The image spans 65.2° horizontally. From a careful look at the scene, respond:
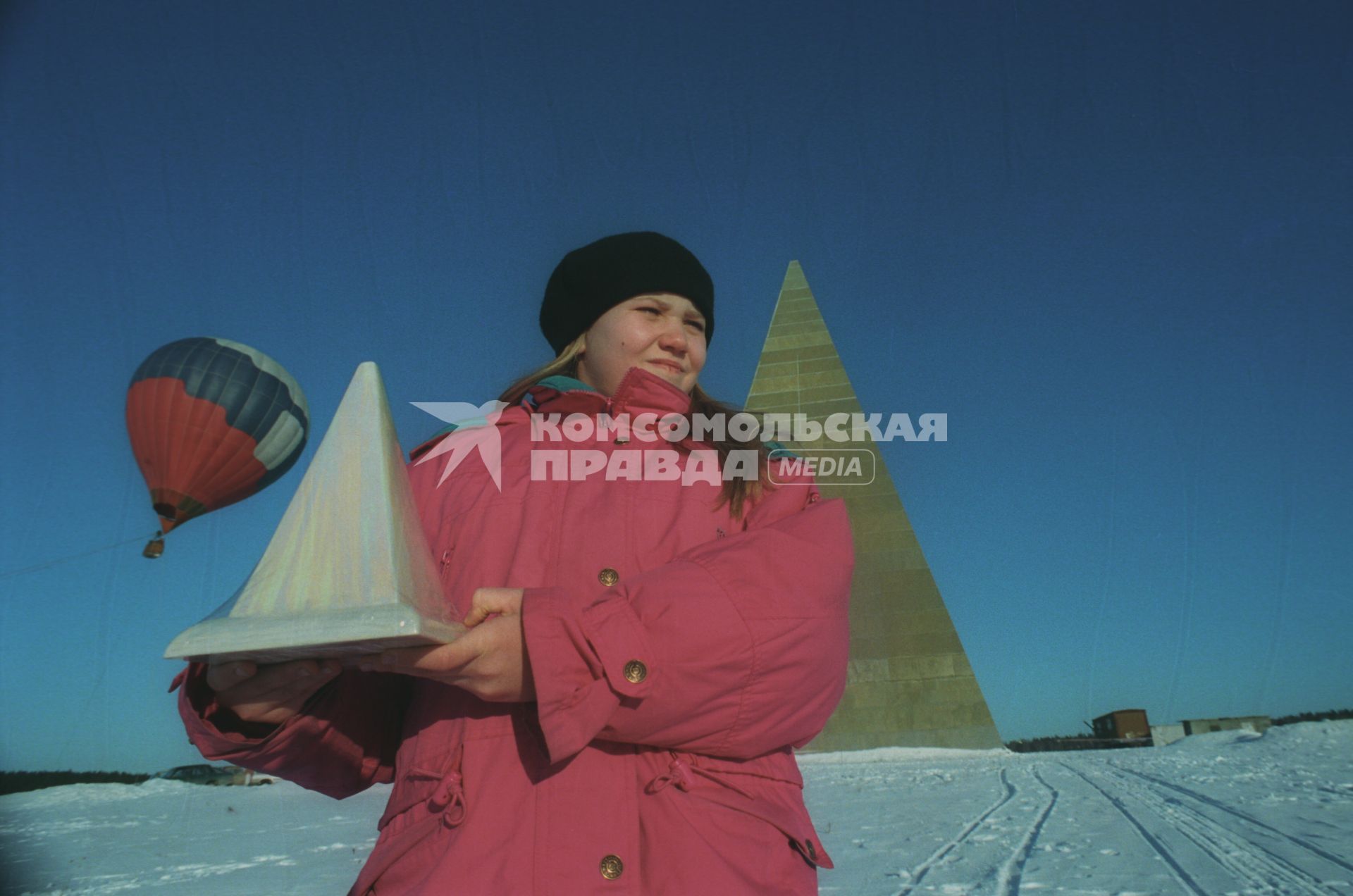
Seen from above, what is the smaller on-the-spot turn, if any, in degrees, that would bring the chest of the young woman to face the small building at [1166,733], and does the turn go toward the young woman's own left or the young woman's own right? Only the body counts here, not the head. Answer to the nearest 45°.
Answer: approximately 135° to the young woman's own left

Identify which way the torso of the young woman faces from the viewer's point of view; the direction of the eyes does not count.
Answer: toward the camera

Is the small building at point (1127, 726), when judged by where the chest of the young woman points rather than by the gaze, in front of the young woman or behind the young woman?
behind

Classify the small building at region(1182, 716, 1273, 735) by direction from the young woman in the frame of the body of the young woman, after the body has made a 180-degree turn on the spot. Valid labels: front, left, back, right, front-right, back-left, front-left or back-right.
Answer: front-right

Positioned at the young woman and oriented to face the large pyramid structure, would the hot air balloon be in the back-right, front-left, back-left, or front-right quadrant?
front-left

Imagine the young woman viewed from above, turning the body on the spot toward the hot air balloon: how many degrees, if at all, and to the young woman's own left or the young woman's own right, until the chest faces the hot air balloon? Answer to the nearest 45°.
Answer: approximately 180°
